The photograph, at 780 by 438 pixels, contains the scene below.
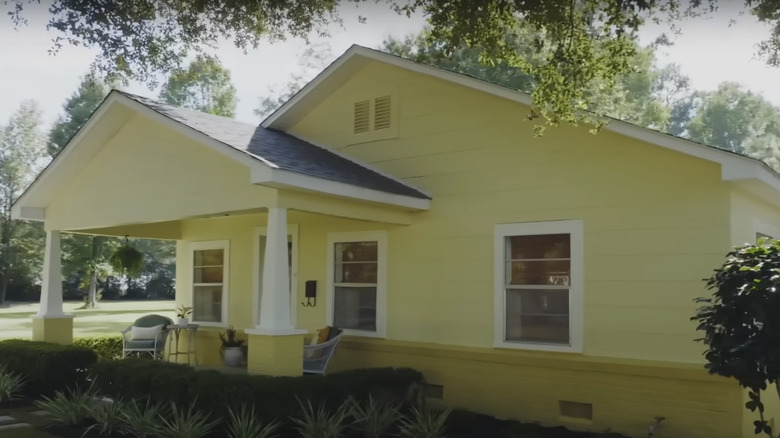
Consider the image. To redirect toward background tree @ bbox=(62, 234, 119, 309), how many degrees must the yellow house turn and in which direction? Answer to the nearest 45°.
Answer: approximately 90° to its right

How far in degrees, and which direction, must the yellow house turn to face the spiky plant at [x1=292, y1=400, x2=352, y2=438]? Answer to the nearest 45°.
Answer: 0° — it already faces it

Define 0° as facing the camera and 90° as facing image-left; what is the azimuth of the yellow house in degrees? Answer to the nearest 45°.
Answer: approximately 45°

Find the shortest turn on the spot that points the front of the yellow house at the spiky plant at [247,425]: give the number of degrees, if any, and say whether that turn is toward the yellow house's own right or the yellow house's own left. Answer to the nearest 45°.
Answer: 0° — it already faces it

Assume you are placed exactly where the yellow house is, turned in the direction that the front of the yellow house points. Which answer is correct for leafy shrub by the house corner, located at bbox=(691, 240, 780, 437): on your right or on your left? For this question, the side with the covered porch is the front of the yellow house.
on your left

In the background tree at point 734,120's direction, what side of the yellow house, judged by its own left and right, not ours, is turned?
back

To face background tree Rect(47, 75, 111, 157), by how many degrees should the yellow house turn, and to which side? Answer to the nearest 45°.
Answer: approximately 90° to its right

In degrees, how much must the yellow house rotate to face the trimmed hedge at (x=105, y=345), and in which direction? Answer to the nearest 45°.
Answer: approximately 90° to its right

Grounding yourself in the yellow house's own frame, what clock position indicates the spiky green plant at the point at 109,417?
The spiky green plant is roughly at 1 o'clock from the yellow house.
